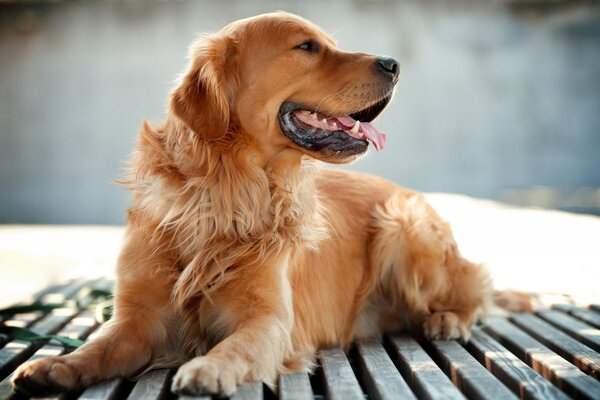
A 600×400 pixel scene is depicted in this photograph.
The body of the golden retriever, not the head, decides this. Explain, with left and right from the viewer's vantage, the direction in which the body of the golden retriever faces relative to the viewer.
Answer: facing the viewer and to the left of the viewer
